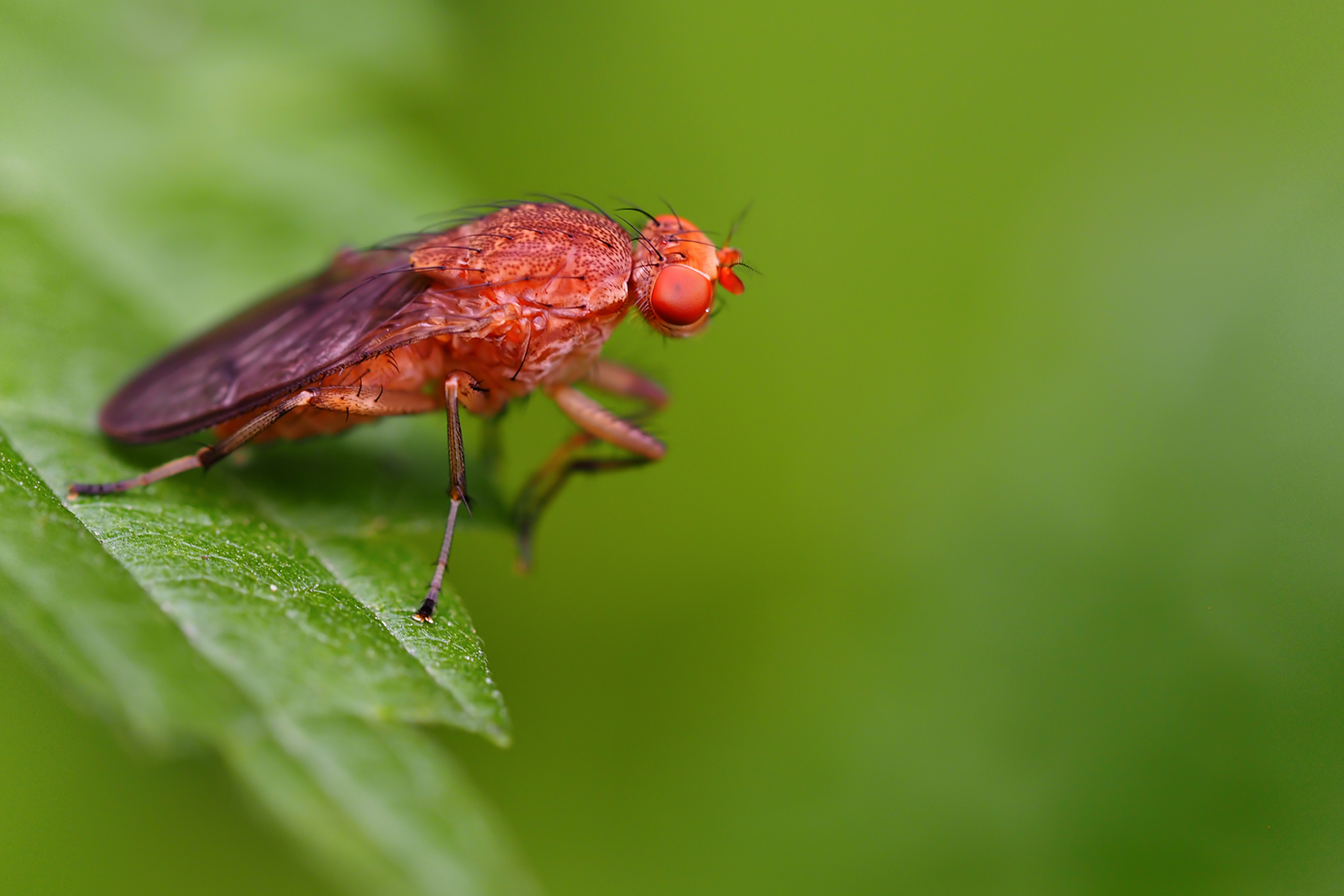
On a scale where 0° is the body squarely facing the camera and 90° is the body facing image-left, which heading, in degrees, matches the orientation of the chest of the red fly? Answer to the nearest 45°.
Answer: approximately 270°
